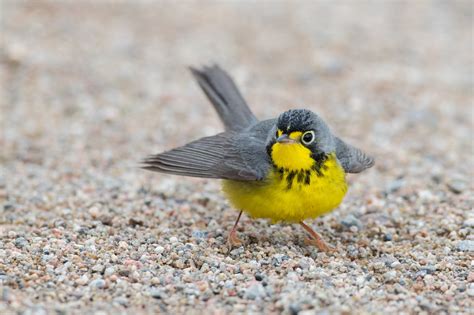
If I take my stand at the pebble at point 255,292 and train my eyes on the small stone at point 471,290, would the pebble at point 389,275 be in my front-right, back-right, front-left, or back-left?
front-left

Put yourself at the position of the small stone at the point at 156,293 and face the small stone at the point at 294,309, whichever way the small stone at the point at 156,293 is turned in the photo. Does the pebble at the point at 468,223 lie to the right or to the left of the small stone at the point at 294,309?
left

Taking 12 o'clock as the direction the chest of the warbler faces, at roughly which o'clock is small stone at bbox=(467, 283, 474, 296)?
The small stone is roughly at 11 o'clock from the warbler.

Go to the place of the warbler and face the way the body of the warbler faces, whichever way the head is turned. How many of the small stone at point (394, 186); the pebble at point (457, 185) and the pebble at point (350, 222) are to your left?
3

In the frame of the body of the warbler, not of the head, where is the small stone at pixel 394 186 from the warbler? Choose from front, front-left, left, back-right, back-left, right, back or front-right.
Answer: left

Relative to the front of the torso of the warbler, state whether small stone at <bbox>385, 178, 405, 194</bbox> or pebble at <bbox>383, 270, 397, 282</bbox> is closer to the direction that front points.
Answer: the pebble

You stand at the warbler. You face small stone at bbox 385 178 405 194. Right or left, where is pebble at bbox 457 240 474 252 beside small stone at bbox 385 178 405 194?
right

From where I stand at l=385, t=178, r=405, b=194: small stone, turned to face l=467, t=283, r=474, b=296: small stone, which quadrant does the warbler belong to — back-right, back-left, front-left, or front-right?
front-right

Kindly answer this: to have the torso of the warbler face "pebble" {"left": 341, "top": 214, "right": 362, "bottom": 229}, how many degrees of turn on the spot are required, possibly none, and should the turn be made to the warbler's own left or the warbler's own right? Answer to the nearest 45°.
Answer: approximately 90° to the warbler's own left

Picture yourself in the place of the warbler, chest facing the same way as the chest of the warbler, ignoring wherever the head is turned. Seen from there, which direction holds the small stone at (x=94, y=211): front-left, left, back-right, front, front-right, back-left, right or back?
back

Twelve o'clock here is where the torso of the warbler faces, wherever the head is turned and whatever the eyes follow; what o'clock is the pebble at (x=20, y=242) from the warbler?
The pebble is roughly at 5 o'clock from the warbler.

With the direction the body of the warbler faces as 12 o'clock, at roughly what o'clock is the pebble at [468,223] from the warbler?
The pebble is roughly at 10 o'clock from the warbler.

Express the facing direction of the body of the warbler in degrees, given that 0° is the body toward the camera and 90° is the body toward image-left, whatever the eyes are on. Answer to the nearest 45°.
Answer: approximately 315°
